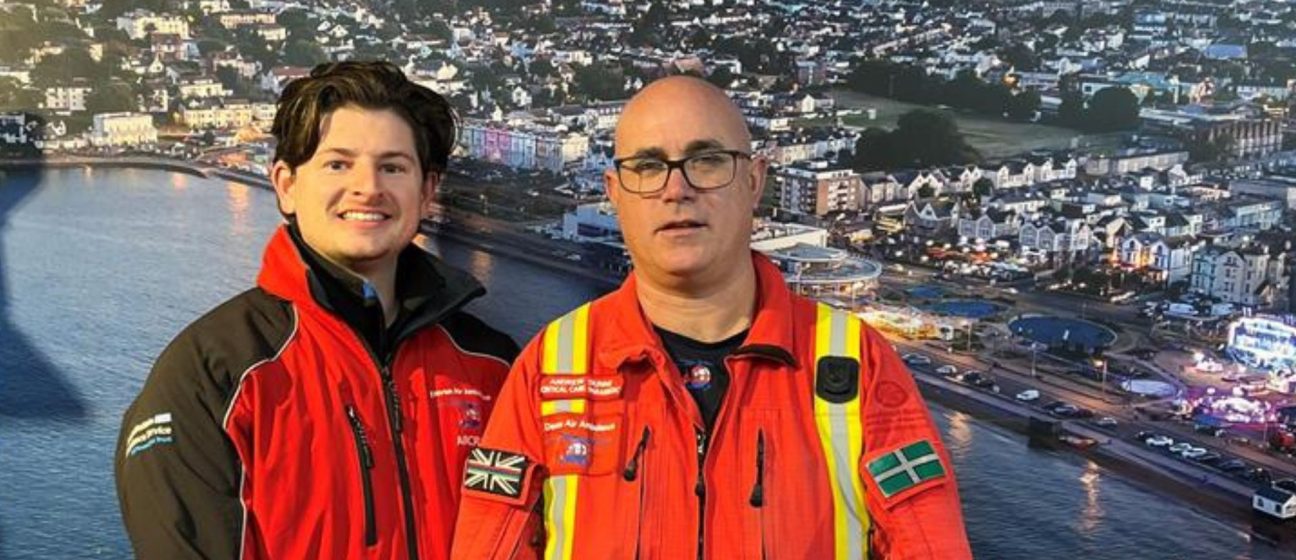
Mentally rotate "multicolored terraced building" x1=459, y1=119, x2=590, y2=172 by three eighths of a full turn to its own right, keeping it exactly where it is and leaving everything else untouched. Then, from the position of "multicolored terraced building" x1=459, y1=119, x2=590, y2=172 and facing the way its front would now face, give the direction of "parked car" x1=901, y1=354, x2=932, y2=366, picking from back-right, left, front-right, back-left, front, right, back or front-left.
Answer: back-right

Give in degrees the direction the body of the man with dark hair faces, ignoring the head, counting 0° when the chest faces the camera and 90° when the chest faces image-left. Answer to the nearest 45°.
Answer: approximately 315°

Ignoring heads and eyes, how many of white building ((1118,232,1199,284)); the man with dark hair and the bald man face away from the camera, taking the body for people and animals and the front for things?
0

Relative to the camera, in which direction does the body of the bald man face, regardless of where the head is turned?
toward the camera
